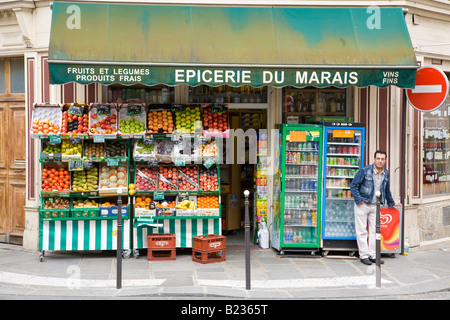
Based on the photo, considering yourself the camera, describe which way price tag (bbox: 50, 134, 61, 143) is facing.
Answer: facing the viewer

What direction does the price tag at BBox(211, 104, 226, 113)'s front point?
toward the camera

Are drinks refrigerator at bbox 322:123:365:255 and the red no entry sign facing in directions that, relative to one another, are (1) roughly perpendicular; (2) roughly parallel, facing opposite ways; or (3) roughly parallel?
roughly parallel

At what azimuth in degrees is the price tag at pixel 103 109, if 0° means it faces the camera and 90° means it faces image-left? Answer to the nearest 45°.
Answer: approximately 0°

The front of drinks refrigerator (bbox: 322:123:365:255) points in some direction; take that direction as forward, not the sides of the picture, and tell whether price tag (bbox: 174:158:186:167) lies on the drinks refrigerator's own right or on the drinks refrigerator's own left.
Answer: on the drinks refrigerator's own right

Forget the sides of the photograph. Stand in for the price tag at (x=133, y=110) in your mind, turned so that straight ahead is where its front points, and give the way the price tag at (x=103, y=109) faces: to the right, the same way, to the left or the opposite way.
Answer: the same way

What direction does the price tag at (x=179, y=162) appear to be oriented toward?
toward the camera

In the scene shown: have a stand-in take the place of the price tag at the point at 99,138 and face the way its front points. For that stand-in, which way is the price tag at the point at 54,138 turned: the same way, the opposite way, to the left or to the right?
the same way
